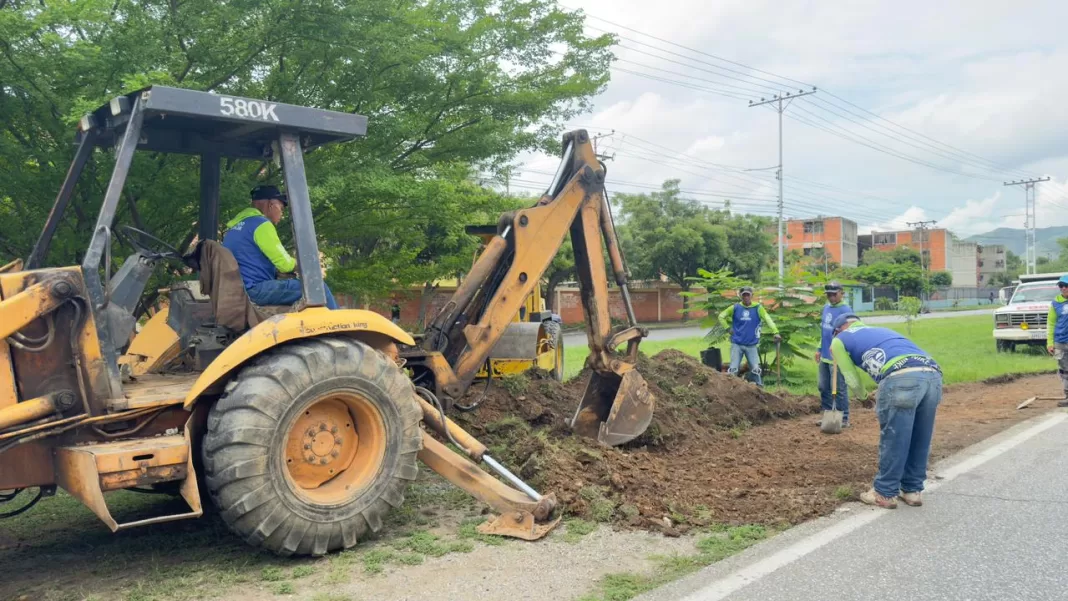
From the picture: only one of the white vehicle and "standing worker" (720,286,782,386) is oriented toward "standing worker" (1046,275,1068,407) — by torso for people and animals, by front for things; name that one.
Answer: the white vehicle

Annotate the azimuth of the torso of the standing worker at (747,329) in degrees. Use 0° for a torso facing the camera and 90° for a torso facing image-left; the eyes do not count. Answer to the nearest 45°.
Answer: approximately 0°

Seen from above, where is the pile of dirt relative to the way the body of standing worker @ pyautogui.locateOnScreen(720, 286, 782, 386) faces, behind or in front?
in front

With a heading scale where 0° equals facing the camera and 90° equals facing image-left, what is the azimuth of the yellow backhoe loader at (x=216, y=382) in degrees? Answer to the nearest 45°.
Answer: approximately 45°

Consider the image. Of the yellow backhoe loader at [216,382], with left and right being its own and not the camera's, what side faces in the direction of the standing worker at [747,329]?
back

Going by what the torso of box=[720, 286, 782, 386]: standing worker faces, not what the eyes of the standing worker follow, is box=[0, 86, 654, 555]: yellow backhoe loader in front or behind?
in front

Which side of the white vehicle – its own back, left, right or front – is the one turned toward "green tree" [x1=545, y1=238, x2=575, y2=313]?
right

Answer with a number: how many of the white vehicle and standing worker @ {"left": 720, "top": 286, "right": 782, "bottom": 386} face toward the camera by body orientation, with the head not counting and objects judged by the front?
2

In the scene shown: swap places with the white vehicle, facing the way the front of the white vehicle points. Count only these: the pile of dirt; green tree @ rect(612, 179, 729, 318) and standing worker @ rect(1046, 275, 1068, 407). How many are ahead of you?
2

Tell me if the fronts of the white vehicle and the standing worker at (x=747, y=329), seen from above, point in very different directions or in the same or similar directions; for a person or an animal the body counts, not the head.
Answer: same or similar directions

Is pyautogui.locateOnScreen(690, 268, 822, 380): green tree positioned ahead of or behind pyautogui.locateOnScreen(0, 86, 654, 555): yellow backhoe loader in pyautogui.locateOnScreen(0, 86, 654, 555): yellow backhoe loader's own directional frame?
behind

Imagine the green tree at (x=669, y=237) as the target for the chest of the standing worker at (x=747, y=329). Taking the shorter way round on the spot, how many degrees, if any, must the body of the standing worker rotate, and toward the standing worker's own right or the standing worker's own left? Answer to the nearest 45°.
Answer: approximately 180°

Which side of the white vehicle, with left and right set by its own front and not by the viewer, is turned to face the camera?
front
